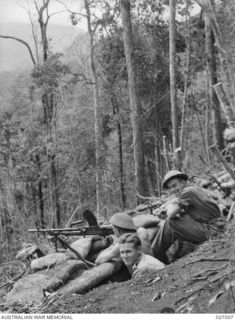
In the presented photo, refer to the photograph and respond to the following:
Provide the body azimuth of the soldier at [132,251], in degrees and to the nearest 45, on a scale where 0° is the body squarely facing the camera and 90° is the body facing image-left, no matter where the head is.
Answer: approximately 45°

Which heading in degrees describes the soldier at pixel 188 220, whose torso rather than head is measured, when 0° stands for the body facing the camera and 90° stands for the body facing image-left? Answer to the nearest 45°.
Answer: approximately 90°
